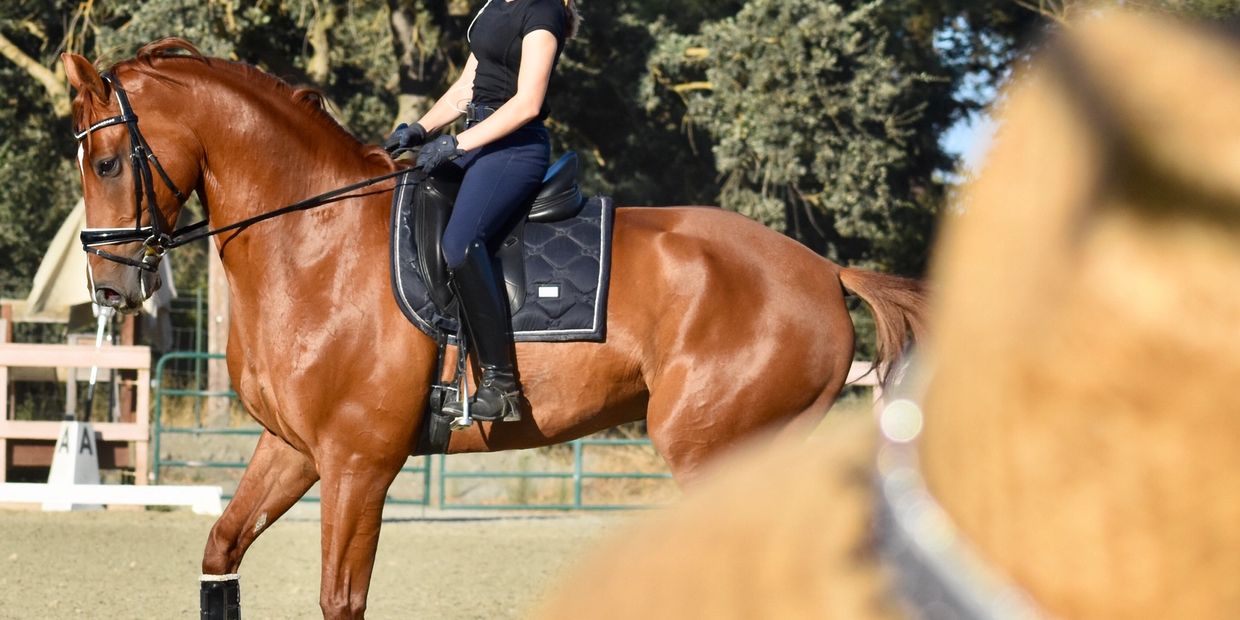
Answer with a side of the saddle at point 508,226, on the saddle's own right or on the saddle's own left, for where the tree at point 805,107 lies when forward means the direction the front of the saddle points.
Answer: on the saddle's own right

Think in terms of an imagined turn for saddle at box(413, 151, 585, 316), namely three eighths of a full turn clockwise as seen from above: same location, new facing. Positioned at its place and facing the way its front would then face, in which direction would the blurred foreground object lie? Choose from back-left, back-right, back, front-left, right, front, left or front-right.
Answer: back-right

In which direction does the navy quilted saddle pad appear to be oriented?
to the viewer's left

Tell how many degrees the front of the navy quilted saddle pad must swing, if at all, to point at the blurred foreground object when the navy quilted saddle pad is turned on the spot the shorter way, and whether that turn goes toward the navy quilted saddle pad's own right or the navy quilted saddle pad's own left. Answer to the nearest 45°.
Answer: approximately 90° to the navy quilted saddle pad's own left

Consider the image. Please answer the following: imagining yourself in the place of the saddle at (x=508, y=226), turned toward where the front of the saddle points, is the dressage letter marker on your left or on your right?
on your right

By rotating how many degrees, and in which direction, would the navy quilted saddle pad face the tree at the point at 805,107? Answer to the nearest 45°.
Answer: approximately 90° to its right

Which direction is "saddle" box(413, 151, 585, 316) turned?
to the viewer's left

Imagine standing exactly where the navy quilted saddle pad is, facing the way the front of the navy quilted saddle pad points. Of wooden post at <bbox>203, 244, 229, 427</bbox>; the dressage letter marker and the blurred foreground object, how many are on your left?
1

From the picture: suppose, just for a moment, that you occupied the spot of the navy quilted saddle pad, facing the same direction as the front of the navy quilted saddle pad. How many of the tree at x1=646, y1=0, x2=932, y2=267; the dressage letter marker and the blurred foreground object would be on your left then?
1

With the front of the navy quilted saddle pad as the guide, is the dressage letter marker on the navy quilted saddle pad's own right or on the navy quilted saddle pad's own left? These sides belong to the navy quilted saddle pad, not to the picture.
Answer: on the navy quilted saddle pad's own right
